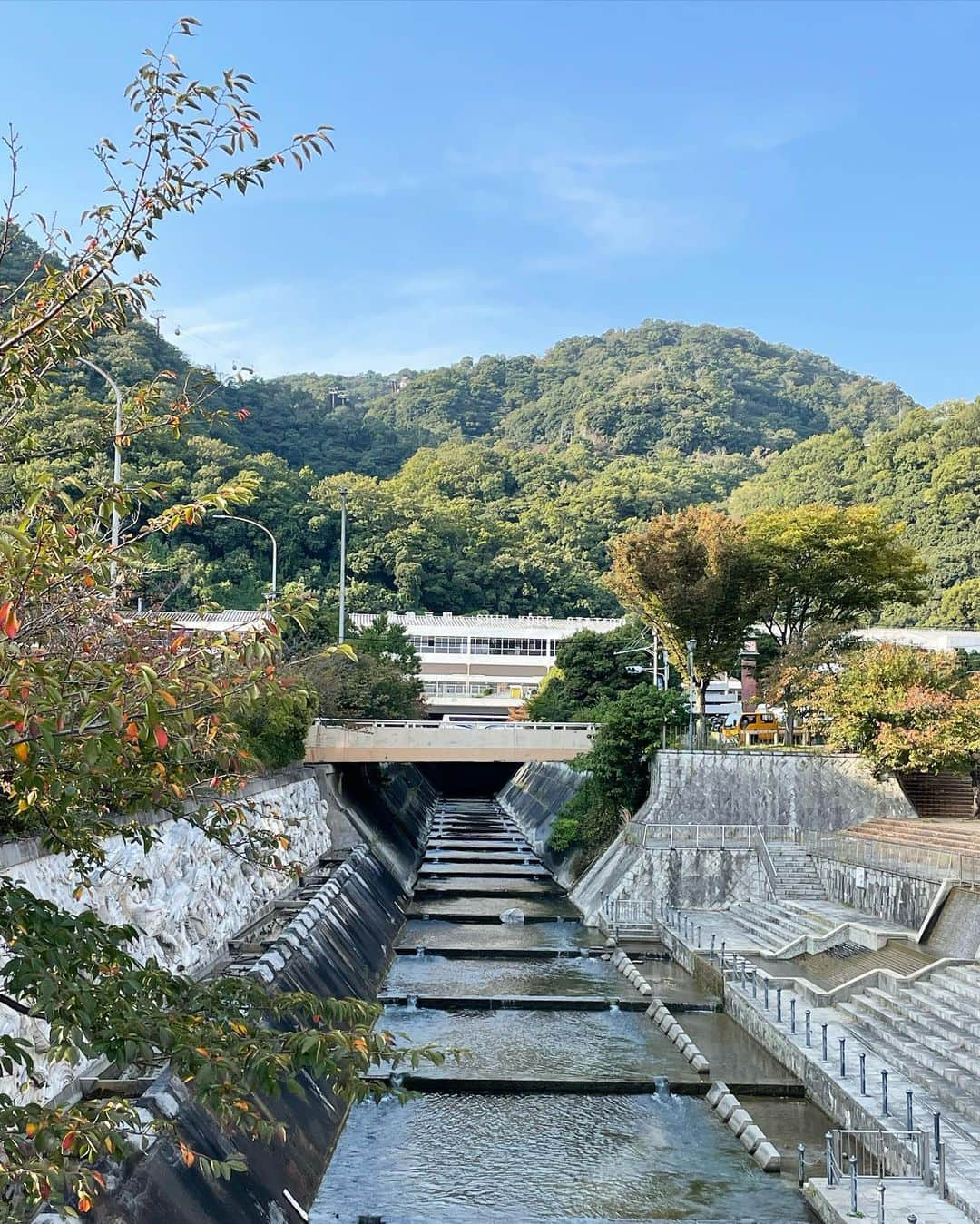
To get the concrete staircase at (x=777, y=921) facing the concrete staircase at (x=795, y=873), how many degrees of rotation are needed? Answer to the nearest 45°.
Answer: approximately 135° to its right

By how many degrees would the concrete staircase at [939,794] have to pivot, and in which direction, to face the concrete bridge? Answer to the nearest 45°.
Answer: approximately 90° to its right

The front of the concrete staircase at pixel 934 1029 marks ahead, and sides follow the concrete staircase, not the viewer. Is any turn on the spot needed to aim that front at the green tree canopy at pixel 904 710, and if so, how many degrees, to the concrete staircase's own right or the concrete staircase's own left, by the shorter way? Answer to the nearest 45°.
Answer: approximately 135° to the concrete staircase's own right

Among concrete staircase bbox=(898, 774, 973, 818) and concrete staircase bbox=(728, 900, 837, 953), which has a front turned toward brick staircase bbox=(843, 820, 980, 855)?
concrete staircase bbox=(898, 774, 973, 818)
